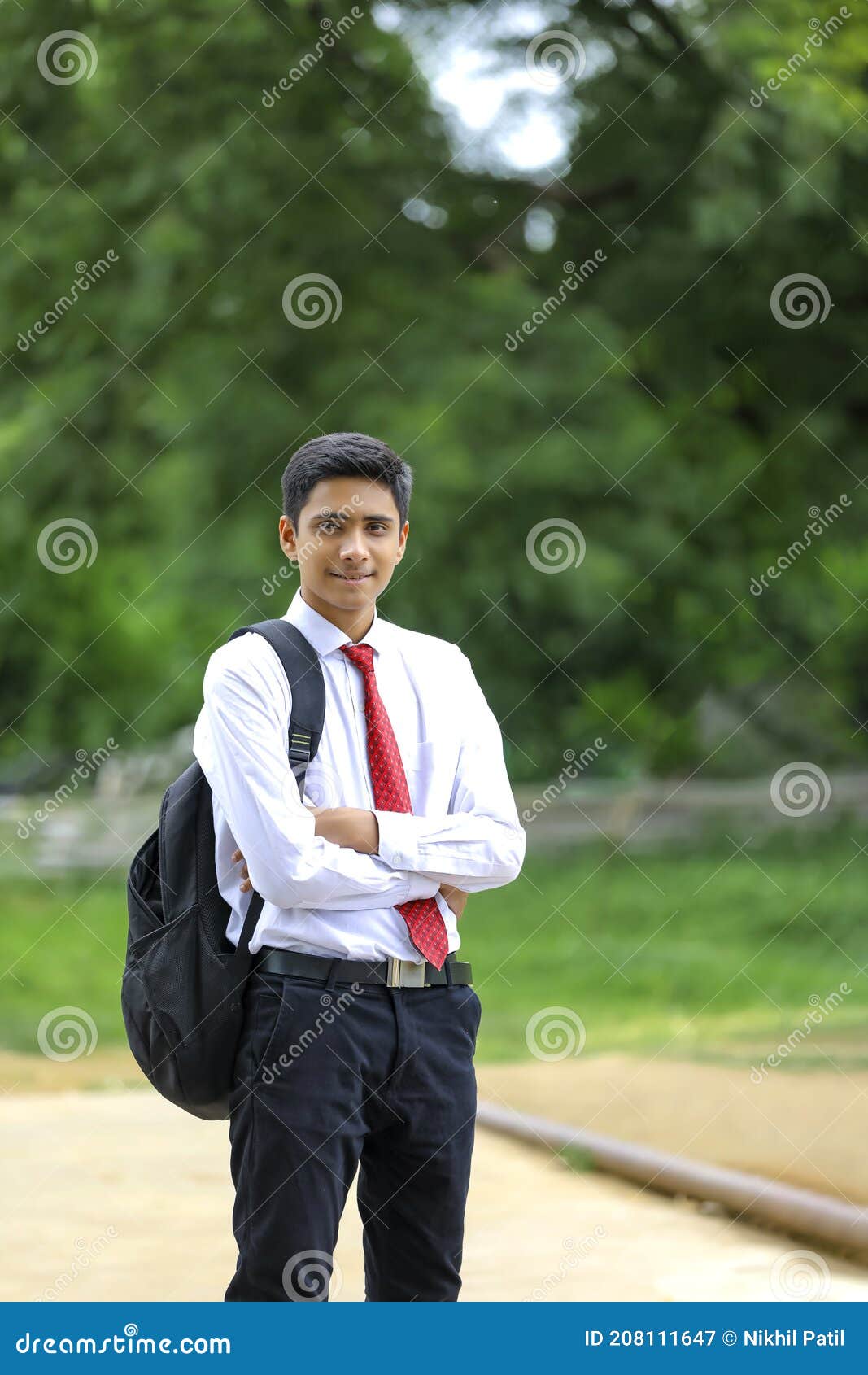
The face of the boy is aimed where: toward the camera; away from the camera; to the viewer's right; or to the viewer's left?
toward the camera
